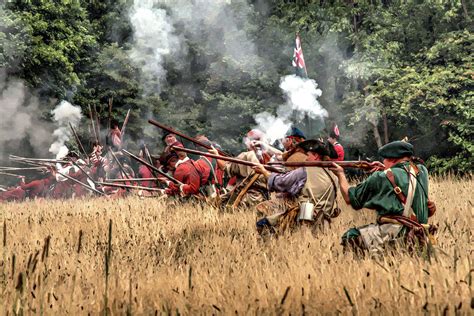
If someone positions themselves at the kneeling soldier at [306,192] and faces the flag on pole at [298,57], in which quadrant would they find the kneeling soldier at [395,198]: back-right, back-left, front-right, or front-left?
back-right

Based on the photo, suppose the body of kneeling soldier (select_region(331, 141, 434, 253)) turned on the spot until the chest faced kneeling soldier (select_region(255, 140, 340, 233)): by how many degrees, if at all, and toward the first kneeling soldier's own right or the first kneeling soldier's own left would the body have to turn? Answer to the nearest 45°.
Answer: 0° — they already face them

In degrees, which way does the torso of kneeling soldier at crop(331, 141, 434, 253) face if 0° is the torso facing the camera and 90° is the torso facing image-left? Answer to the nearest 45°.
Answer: approximately 135°
